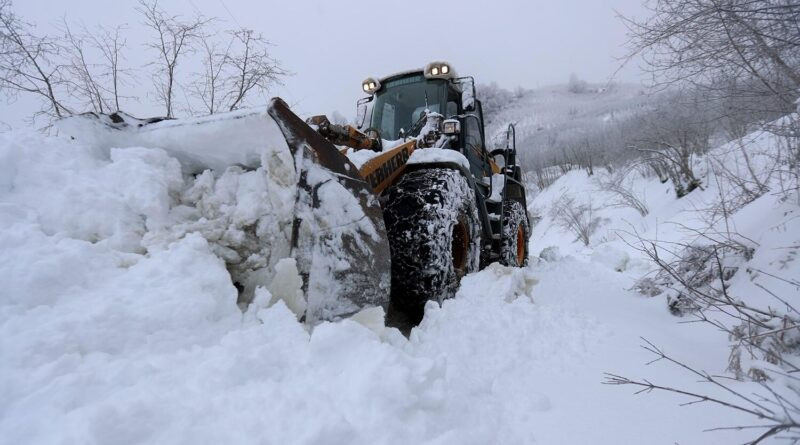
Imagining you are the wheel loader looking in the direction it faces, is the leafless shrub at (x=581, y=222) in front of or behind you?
behind

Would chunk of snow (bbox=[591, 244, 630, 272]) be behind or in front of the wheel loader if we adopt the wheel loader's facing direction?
behind

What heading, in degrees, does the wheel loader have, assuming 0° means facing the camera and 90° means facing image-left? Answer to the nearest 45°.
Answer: approximately 45°

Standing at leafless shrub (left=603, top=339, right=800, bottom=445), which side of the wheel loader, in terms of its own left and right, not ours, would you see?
left

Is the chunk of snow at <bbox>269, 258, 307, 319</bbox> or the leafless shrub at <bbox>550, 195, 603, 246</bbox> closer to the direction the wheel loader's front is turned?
the chunk of snow

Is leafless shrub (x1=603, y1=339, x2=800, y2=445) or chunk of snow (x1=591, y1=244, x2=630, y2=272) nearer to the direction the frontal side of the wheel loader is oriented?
the leafless shrub

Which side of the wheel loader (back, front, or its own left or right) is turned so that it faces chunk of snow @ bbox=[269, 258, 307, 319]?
front
